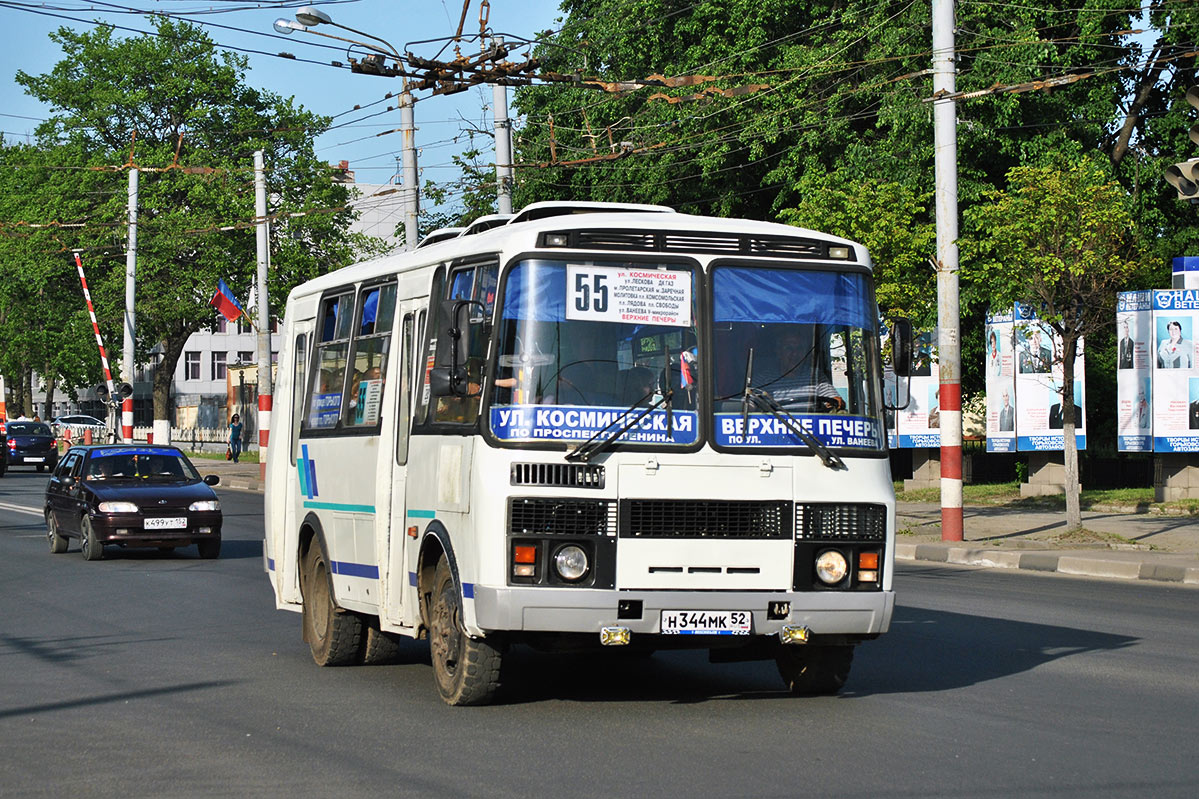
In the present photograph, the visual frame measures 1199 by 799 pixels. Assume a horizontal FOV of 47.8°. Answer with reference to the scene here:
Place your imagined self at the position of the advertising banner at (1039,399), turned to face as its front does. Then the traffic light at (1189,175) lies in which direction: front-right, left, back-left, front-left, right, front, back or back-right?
front

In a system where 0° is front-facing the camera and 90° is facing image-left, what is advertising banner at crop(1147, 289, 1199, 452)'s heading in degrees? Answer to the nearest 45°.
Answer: approximately 0°

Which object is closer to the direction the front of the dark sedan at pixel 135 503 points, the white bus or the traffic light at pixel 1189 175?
the white bus

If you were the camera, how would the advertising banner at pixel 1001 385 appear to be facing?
facing the viewer and to the left of the viewer

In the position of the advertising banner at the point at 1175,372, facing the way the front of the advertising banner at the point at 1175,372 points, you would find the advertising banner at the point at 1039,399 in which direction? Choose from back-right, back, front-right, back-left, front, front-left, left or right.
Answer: back-right

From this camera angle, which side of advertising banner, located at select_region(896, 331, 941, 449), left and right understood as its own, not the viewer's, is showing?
front

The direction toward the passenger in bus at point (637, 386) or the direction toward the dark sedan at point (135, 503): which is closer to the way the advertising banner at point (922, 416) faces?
the passenger in bus

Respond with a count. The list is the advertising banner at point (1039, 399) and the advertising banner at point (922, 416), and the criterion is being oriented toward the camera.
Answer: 2

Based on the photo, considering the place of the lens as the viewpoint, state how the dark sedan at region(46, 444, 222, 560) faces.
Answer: facing the viewer and to the right of the viewer

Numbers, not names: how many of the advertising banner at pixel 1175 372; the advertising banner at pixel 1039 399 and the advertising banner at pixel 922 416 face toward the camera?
3

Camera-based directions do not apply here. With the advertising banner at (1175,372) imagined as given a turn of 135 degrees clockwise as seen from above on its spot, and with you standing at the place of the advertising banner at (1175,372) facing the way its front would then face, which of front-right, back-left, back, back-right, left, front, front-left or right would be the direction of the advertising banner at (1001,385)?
front

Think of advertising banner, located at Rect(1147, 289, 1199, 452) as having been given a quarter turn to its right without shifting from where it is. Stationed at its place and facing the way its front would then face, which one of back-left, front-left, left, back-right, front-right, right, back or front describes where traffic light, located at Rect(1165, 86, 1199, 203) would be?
left

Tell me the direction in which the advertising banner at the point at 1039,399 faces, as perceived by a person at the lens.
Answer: facing the viewer

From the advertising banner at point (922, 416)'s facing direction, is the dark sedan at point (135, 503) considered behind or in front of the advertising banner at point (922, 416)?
in front
